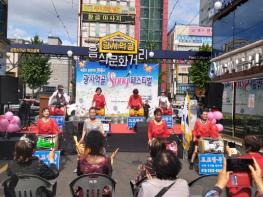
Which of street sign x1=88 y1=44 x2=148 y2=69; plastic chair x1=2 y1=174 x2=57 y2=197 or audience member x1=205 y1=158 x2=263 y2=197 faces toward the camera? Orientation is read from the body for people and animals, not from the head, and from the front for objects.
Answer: the street sign

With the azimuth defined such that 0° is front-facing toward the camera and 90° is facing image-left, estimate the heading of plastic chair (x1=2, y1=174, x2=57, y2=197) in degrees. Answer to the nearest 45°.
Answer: approximately 180°

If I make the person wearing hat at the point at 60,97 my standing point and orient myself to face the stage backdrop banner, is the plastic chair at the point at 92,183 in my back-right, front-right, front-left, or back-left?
back-right

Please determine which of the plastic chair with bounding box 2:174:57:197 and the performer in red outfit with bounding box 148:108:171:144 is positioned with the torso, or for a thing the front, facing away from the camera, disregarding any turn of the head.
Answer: the plastic chair

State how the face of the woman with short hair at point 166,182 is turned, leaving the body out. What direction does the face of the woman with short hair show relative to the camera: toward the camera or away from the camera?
away from the camera

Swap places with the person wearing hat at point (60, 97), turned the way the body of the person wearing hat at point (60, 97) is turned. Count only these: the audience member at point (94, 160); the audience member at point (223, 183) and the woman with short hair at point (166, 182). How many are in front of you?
3

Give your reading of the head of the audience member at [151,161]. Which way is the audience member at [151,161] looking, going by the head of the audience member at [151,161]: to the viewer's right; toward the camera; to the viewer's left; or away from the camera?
away from the camera

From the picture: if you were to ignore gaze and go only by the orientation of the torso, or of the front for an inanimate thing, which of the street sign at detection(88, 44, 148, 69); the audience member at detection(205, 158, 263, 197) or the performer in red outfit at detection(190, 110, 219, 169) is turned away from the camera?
the audience member

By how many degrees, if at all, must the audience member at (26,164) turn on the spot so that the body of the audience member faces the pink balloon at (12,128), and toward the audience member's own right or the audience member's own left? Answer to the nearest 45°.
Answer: approximately 45° to the audience member's own left

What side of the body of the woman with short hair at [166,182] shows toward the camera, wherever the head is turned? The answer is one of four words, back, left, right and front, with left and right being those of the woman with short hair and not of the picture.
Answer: back

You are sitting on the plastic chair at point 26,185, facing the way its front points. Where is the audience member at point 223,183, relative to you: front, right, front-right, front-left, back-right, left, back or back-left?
back-right

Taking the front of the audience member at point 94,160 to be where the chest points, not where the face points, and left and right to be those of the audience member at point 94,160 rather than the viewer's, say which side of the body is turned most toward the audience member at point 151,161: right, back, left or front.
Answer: right

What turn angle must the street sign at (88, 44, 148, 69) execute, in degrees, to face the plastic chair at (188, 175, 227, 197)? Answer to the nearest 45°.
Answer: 0° — it already faces it

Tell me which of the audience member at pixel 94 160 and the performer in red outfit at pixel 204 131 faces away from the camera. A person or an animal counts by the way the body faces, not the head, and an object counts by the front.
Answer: the audience member
